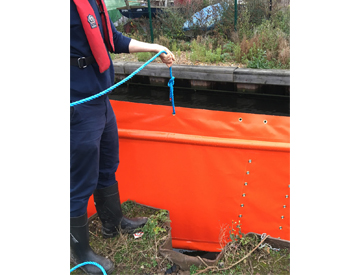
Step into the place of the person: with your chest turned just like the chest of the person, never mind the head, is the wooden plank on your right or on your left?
on your left

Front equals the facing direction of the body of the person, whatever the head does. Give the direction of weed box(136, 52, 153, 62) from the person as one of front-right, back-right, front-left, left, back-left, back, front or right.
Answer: back-left

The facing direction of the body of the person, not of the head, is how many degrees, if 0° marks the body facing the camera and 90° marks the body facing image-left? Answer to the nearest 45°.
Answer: approximately 315°
